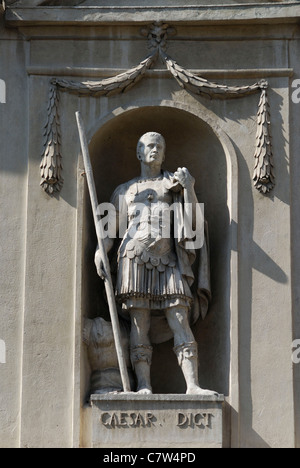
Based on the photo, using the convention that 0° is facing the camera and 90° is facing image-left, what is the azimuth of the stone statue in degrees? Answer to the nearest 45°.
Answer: approximately 0°
